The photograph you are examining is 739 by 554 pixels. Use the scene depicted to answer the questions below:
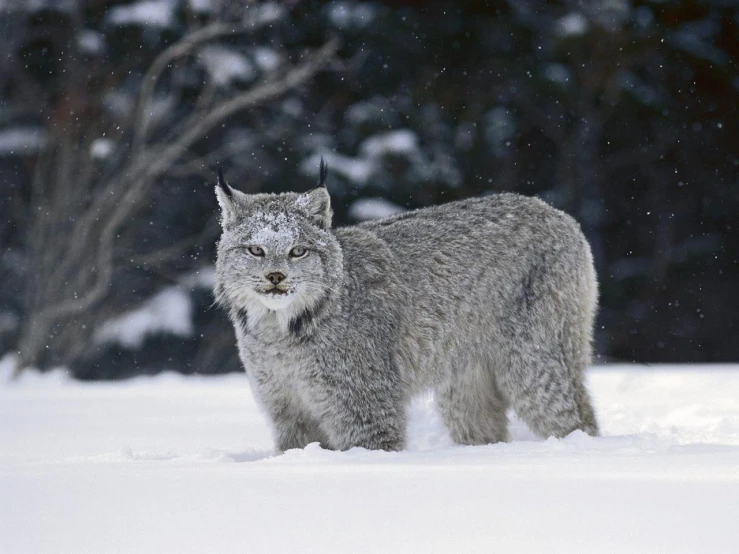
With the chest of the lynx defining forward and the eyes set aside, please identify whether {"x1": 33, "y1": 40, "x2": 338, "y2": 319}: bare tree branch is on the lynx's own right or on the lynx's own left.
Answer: on the lynx's own right

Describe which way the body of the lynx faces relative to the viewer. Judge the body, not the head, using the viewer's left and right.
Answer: facing the viewer and to the left of the viewer
